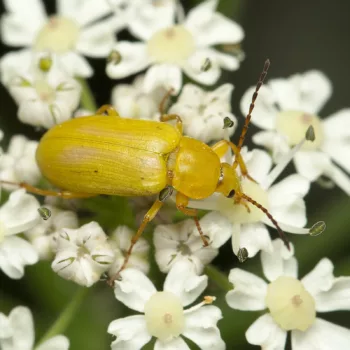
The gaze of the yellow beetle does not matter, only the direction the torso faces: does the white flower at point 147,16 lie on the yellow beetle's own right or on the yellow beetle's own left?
on the yellow beetle's own left

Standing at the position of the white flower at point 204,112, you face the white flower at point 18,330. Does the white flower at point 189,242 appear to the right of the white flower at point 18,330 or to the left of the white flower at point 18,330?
left

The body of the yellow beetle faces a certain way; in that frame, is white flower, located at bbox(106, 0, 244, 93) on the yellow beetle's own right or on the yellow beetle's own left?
on the yellow beetle's own left

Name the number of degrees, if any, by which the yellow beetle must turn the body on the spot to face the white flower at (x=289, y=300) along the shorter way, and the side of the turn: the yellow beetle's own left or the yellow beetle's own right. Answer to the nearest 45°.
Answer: approximately 45° to the yellow beetle's own right

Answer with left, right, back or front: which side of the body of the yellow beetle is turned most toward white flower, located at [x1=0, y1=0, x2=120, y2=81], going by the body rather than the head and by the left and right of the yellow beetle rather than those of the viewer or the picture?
left

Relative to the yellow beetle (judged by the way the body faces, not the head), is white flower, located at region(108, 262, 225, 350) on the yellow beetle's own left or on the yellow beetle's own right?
on the yellow beetle's own right

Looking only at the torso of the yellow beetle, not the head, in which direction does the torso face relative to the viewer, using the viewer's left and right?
facing to the right of the viewer

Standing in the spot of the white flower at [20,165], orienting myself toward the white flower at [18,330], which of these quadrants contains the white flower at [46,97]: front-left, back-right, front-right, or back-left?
back-left
